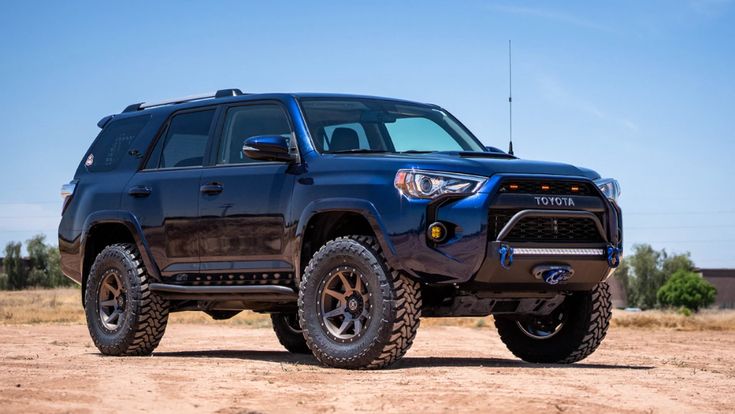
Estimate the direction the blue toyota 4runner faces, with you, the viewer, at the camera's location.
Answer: facing the viewer and to the right of the viewer
